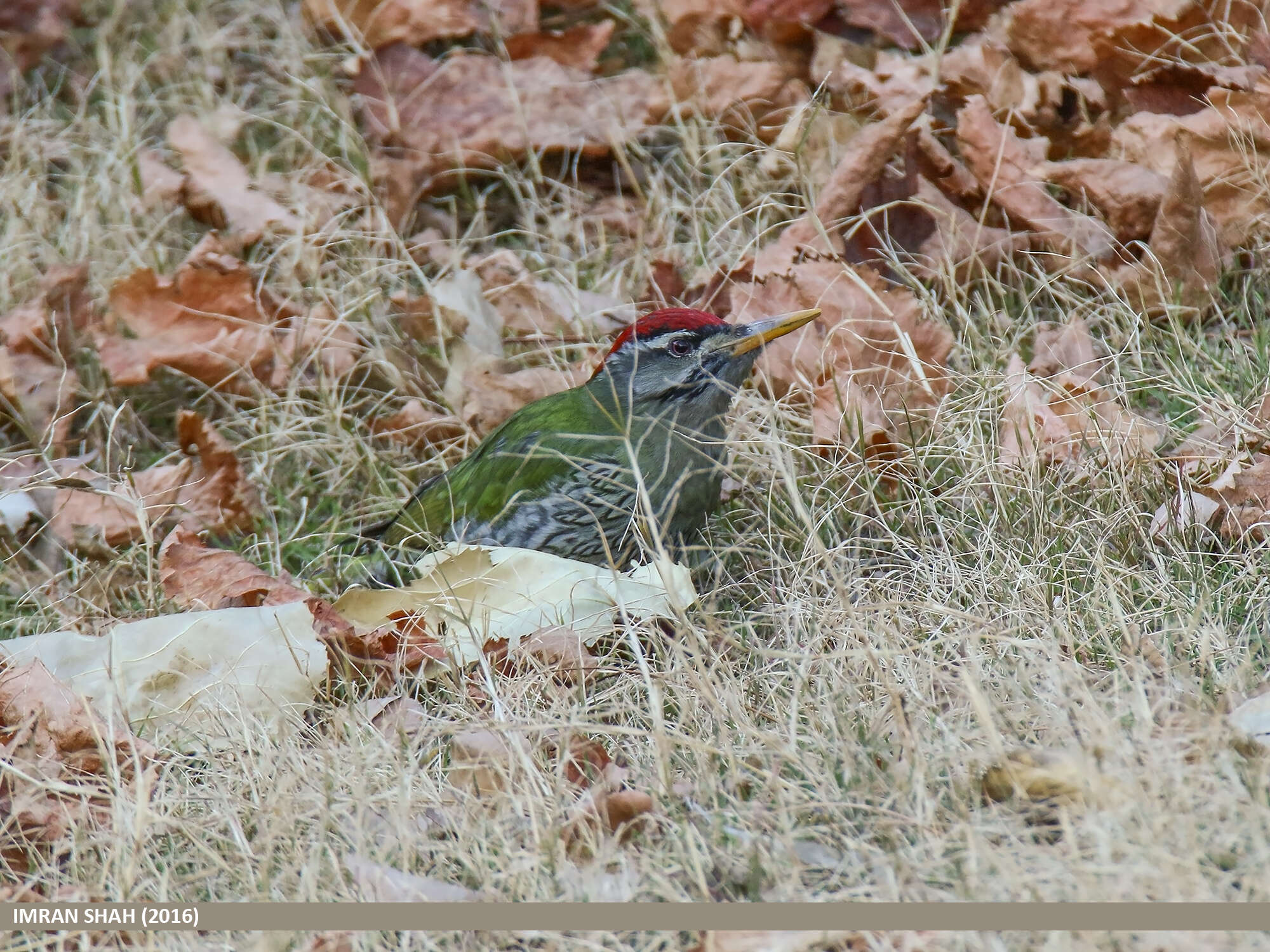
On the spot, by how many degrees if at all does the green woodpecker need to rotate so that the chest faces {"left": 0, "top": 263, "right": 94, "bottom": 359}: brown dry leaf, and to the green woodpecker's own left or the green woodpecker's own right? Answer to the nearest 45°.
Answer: approximately 135° to the green woodpecker's own left

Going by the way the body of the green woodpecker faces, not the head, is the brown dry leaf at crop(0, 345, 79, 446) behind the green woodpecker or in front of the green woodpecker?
behind

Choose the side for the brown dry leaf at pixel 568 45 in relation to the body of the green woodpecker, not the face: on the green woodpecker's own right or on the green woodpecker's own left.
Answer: on the green woodpecker's own left

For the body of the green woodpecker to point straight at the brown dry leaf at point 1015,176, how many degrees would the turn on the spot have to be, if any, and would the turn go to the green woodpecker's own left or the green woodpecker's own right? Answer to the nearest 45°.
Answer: approximately 45° to the green woodpecker's own left

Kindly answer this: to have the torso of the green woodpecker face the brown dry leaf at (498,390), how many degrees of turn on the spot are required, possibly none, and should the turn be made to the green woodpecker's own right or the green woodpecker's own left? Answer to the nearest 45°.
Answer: approximately 135° to the green woodpecker's own left

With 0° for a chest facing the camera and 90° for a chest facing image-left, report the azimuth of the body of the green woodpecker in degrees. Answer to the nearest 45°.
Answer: approximately 270°

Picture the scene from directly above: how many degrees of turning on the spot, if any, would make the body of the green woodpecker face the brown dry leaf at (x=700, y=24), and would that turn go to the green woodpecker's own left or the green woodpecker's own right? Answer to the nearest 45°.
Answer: approximately 90° to the green woodpecker's own left

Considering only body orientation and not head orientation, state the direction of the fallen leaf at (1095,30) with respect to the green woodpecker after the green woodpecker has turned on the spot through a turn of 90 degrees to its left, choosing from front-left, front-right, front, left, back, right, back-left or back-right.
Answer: front-right

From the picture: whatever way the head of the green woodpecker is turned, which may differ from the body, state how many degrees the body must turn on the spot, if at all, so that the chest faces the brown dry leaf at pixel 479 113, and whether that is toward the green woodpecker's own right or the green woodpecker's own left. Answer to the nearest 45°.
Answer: approximately 90° to the green woodpecker's own left
